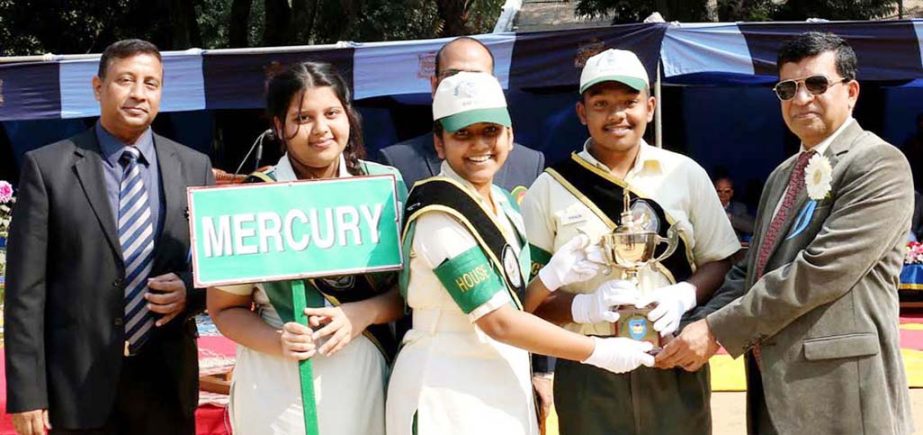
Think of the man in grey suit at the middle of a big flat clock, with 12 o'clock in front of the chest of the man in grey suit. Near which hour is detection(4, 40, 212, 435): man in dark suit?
The man in dark suit is roughly at 1 o'clock from the man in grey suit.

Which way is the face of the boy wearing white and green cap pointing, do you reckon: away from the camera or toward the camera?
toward the camera

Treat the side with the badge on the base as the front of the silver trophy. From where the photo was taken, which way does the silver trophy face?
toward the camera

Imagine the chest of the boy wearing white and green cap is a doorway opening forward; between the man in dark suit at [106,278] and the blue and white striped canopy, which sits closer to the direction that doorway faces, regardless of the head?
the man in dark suit

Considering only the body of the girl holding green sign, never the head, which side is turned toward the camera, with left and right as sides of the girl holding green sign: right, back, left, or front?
front

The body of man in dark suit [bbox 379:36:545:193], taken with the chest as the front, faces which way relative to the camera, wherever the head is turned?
toward the camera

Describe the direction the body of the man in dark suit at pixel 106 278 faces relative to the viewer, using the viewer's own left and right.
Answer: facing the viewer and to the right of the viewer

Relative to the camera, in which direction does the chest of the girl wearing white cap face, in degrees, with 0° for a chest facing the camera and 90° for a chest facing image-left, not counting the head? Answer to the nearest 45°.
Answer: approximately 315°

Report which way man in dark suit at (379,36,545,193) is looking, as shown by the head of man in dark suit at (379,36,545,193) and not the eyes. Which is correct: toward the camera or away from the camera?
toward the camera

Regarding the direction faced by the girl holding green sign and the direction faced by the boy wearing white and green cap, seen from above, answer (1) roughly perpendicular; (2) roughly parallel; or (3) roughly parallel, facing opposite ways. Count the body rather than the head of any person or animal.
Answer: roughly parallel

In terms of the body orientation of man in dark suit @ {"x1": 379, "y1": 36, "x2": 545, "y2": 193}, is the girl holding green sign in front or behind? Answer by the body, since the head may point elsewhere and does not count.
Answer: in front

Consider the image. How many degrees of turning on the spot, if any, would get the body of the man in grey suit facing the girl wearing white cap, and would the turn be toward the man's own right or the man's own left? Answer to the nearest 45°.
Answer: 0° — they already face them

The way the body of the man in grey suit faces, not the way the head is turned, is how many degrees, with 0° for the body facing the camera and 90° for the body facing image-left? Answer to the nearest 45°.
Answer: approximately 45°

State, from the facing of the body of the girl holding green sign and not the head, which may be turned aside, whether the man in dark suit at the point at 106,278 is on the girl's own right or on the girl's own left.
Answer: on the girl's own right
